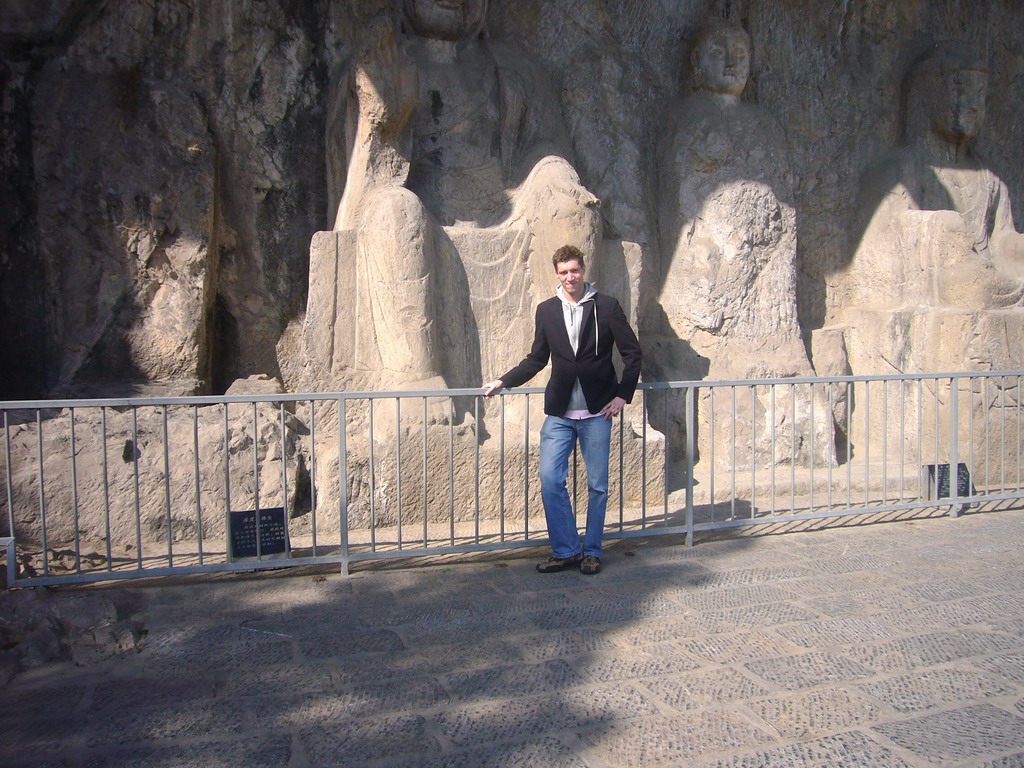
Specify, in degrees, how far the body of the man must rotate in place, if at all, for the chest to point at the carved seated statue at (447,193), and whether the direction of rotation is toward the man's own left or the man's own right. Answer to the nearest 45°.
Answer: approximately 135° to the man's own right

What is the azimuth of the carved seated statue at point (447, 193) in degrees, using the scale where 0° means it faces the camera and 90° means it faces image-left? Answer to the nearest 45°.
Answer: approximately 0°

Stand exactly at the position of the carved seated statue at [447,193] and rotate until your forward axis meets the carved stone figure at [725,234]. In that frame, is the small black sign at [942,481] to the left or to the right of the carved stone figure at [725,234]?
right

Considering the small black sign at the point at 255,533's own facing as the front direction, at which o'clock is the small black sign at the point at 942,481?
the small black sign at the point at 942,481 is roughly at 9 o'clock from the small black sign at the point at 255,533.

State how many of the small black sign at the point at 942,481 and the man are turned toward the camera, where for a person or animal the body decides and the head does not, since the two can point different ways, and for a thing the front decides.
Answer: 2

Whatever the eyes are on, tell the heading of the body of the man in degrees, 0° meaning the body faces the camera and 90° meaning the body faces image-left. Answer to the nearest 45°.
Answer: approximately 0°

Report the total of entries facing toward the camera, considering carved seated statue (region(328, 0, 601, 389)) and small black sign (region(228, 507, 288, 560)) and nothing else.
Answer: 2

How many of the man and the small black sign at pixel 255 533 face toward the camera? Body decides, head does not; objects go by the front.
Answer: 2

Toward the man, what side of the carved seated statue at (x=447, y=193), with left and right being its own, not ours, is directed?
front

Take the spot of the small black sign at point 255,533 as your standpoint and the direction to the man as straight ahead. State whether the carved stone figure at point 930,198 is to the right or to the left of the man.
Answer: left
